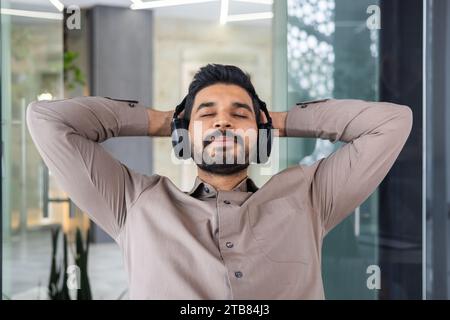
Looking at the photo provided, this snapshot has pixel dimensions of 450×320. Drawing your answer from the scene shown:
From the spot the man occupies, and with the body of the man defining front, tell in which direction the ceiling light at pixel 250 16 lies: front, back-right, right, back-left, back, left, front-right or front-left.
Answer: back

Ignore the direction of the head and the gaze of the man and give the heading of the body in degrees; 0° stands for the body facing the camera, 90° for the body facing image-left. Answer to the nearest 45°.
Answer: approximately 0°

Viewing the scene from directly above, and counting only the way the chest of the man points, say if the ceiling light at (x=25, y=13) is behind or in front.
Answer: behind
